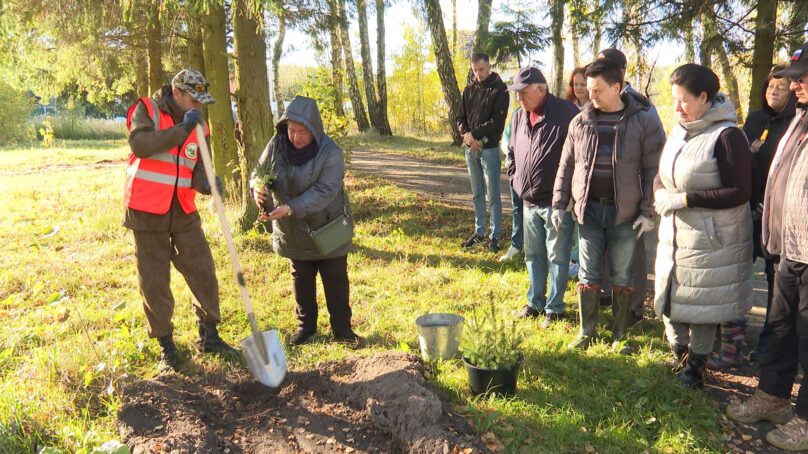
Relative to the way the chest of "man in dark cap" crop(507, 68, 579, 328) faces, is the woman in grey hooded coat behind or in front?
in front

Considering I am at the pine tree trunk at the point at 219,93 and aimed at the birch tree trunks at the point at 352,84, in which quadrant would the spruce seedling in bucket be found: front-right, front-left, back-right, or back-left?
back-right

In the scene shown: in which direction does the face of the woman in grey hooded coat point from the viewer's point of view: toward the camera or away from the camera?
toward the camera

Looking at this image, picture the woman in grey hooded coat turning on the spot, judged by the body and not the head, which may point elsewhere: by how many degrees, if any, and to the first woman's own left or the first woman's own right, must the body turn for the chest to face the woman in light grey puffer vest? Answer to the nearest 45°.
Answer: approximately 90° to the first woman's own left

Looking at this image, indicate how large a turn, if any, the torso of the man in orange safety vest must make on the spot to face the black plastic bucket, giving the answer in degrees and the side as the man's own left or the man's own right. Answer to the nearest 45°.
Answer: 0° — they already face it

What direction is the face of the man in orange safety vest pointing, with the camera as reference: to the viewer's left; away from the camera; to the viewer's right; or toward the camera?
to the viewer's right

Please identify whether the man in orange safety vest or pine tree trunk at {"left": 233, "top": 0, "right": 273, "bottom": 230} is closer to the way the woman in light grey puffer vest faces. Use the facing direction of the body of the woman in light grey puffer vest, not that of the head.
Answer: the man in orange safety vest

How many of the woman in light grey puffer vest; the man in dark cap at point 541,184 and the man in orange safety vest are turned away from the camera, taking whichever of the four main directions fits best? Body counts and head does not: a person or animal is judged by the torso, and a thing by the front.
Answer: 0

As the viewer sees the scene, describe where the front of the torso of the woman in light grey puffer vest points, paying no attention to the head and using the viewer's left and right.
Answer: facing the viewer and to the left of the viewer

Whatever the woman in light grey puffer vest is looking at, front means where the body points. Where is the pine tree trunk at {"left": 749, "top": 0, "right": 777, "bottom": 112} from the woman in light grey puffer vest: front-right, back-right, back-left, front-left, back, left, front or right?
back-right

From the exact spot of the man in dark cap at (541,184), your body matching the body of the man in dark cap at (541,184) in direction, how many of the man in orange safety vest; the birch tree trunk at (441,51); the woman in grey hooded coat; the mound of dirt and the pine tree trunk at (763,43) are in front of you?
3

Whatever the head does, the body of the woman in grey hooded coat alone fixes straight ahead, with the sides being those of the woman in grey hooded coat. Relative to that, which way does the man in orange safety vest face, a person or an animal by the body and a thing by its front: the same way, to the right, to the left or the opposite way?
to the left

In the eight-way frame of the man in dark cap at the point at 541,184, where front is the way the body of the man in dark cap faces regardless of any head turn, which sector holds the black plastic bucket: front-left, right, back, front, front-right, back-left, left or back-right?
front-left
